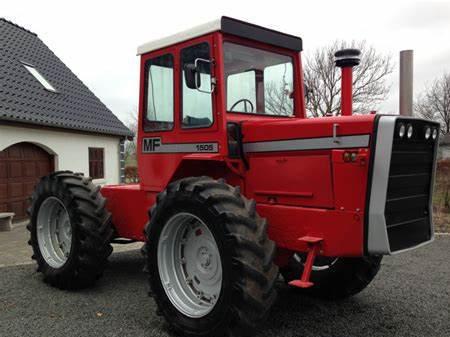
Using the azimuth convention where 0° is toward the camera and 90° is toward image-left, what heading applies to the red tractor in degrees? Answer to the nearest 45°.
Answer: approximately 315°

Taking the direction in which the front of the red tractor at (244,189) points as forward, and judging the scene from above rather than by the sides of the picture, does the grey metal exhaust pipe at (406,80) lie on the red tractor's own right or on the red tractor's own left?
on the red tractor's own left

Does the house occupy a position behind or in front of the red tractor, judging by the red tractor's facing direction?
behind

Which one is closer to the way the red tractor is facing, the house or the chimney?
the chimney
